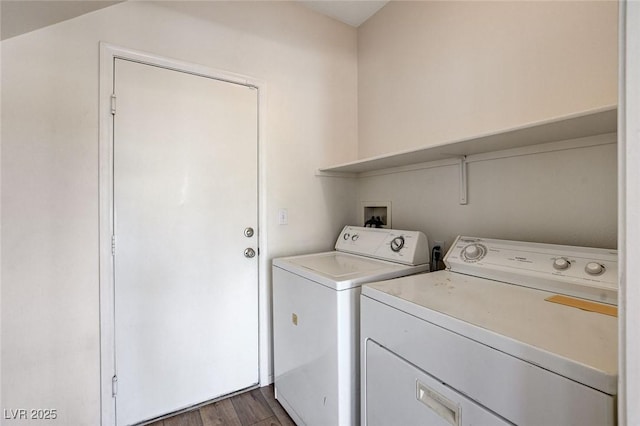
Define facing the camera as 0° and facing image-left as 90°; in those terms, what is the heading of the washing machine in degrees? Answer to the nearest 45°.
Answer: approximately 45°

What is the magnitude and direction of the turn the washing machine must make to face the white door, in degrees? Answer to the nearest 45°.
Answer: approximately 45° to its right

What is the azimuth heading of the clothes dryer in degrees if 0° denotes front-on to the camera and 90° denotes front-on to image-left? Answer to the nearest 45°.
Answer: approximately 45°

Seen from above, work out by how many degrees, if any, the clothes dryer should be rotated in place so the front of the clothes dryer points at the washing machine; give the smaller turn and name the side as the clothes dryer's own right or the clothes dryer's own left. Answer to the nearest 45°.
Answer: approximately 45° to the clothes dryer's own right

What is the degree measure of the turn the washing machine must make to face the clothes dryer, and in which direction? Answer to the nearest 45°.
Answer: approximately 90° to its left
